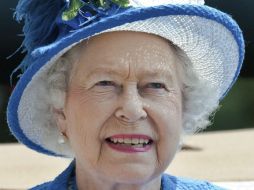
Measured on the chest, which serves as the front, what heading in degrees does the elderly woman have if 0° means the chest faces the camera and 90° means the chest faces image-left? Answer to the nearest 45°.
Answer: approximately 0°
